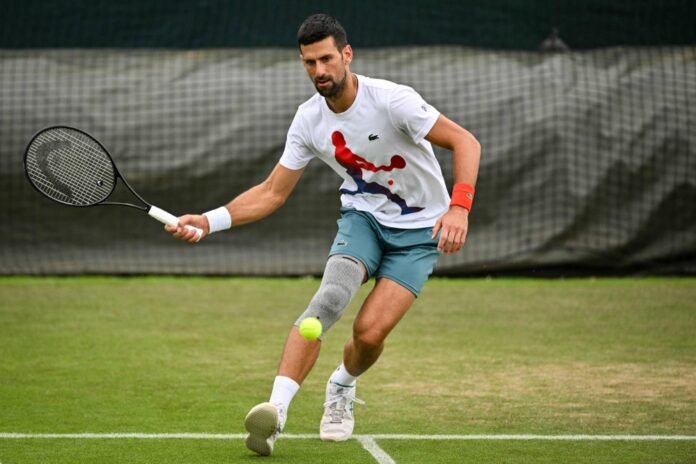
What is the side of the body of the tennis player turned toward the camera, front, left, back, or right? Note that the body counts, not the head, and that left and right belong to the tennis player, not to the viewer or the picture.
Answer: front

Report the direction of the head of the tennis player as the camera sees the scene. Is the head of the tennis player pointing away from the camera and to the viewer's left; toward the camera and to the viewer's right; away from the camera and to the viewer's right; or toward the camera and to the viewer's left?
toward the camera and to the viewer's left
